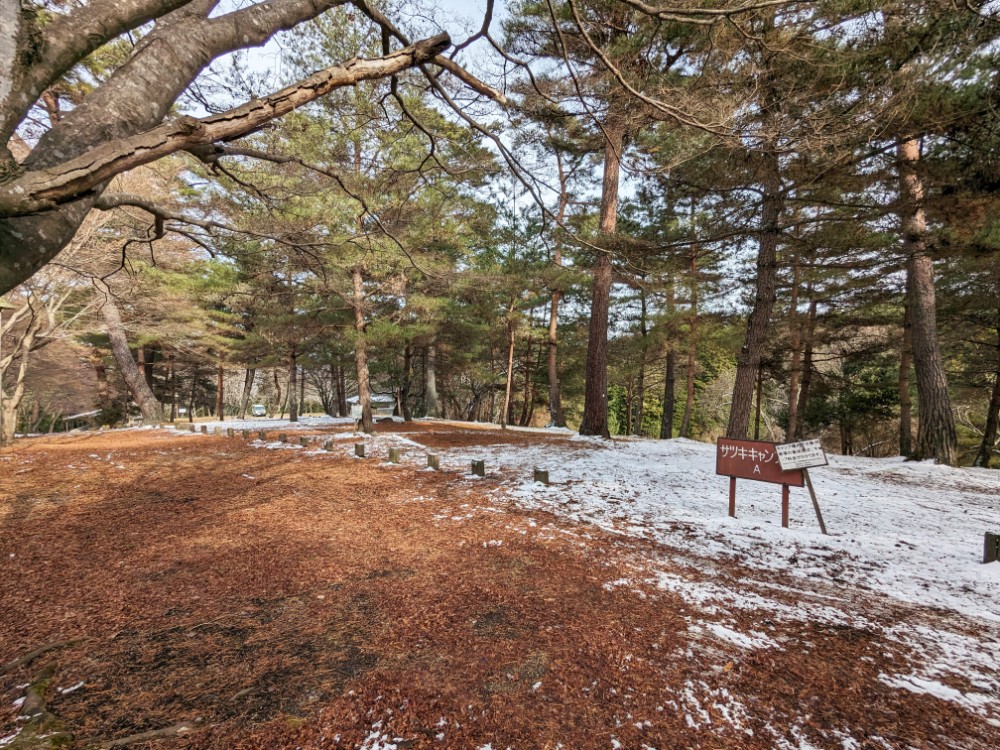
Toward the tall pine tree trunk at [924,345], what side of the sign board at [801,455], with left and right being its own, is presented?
back

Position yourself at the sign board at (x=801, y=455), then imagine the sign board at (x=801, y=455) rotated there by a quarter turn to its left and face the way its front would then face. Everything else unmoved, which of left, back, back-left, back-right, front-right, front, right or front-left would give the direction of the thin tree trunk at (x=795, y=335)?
left

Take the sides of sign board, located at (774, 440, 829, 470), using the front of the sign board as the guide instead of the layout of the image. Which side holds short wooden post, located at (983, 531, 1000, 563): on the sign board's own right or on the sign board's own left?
on the sign board's own left

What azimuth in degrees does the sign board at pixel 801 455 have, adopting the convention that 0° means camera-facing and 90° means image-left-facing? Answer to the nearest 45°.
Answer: approximately 0°

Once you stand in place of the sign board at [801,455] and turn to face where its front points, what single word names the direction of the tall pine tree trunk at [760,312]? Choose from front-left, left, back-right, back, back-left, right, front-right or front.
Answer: back

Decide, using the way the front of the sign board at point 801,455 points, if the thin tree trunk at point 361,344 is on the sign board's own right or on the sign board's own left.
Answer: on the sign board's own right

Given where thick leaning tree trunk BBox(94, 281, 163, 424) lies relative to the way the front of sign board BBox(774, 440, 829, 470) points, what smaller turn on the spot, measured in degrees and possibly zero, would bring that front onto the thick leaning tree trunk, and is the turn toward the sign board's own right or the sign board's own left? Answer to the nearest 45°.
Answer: approximately 90° to the sign board's own right

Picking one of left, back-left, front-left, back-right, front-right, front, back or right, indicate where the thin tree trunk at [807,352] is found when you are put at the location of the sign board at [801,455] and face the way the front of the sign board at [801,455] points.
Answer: back

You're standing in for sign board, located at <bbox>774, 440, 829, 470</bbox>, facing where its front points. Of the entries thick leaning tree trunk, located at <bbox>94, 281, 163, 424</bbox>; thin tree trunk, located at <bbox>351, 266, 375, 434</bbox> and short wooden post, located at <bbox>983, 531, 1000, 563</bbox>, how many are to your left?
1

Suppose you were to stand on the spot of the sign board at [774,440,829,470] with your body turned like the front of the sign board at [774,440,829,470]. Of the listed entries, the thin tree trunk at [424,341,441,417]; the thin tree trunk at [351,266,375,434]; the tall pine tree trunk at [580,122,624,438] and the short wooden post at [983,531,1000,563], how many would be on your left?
1

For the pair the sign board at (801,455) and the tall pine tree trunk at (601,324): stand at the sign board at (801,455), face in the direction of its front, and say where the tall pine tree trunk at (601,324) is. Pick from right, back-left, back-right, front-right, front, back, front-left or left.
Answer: back-right
